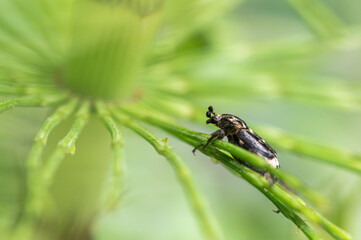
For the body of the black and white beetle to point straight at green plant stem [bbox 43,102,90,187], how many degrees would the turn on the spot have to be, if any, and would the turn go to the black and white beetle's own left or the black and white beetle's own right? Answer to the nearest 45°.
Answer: approximately 45° to the black and white beetle's own left

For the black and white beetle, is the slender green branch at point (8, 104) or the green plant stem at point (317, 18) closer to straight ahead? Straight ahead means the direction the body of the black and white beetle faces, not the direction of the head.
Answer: the slender green branch

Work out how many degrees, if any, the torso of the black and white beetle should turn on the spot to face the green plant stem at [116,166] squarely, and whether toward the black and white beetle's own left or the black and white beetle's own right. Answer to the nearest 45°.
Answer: approximately 45° to the black and white beetle's own left

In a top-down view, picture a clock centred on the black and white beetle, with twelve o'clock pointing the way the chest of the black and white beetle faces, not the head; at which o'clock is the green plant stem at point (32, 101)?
The green plant stem is roughly at 11 o'clock from the black and white beetle.

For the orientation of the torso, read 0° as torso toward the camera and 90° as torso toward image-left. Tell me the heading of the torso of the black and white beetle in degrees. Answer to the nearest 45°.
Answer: approximately 90°

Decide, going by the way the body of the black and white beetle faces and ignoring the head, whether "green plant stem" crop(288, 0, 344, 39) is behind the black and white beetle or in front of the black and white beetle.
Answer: behind
